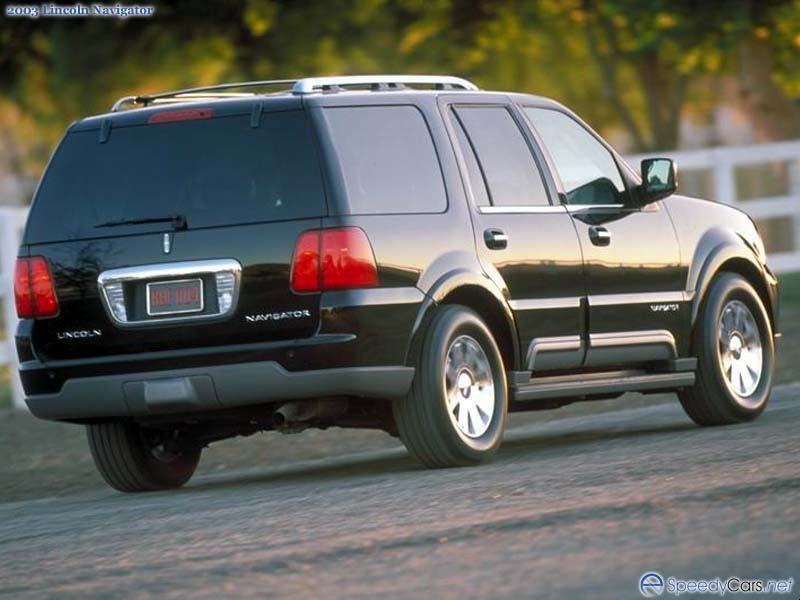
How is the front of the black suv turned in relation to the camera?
facing away from the viewer and to the right of the viewer

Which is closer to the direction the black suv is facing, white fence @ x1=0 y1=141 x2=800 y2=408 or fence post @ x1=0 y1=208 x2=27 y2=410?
the white fence

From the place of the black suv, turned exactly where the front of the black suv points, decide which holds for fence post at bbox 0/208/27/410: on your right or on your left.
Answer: on your left

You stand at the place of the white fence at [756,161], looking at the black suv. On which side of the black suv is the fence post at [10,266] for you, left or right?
right
